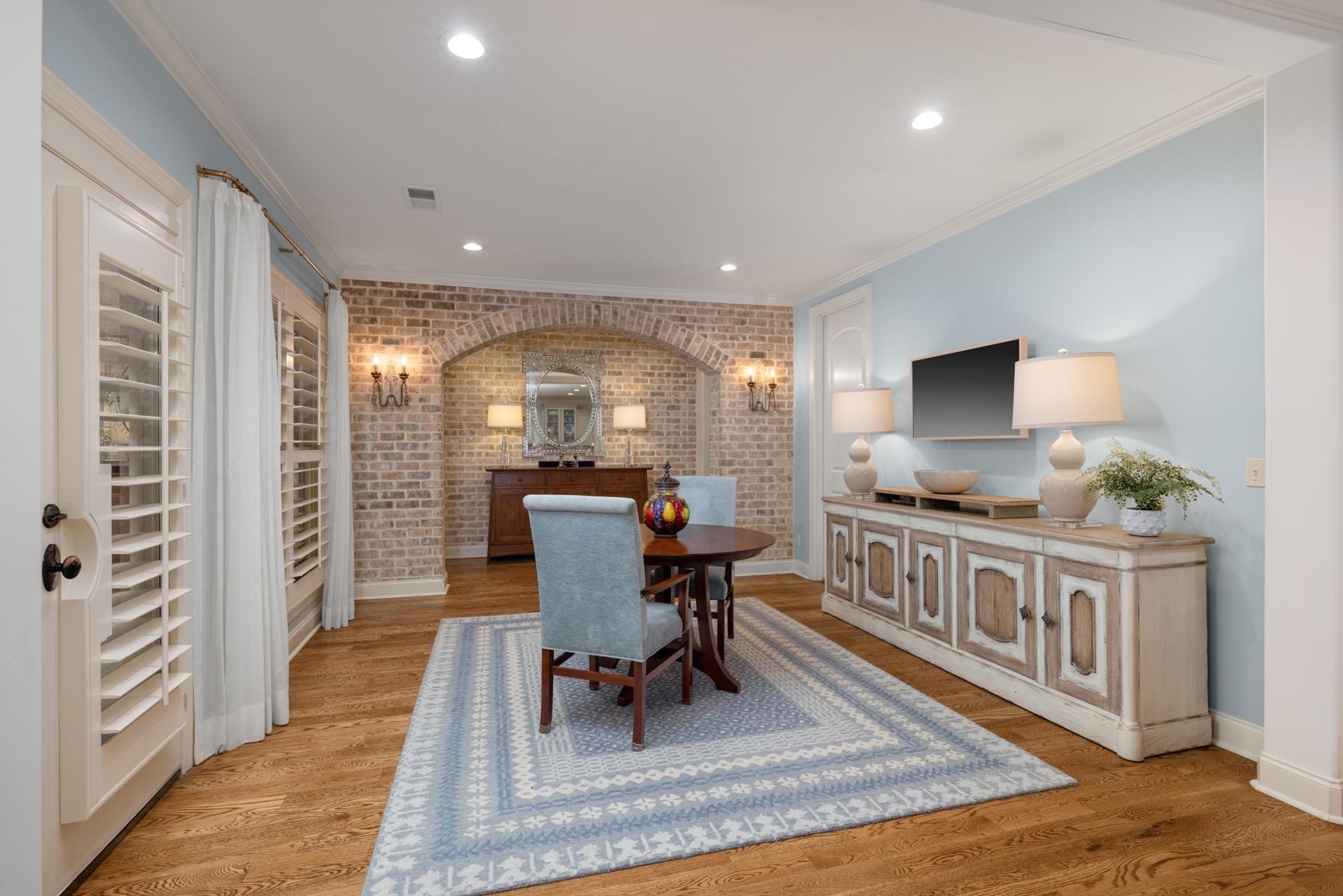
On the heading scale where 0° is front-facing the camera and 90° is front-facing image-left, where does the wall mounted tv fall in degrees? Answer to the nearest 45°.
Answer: approximately 45°

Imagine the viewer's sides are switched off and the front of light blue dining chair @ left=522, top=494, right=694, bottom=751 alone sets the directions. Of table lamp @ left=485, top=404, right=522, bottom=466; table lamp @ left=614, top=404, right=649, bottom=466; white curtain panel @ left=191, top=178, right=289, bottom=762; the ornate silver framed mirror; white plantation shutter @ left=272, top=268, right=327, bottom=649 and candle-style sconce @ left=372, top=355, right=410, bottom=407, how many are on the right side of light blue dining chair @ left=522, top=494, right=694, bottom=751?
0

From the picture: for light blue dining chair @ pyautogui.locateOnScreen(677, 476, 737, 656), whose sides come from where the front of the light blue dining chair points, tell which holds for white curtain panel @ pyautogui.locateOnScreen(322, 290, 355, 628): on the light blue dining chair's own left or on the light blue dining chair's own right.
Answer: on the light blue dining chair's own right

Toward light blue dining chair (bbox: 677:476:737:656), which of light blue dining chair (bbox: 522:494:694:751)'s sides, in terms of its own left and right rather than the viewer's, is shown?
front

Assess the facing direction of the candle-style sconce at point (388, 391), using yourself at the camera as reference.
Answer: facing the viewer

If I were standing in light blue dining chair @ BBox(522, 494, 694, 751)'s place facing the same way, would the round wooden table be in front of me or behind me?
in front

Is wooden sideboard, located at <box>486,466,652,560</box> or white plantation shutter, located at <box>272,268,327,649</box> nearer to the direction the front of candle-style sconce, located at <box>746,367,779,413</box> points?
the white plantation shutter

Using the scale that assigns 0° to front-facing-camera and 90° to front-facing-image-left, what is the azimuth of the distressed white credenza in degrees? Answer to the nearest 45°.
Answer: approximately 45°

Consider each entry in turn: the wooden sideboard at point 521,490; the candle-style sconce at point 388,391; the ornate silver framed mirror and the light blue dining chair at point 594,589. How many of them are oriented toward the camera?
3

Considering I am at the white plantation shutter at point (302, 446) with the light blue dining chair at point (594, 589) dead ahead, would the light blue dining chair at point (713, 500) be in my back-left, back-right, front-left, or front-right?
front-left

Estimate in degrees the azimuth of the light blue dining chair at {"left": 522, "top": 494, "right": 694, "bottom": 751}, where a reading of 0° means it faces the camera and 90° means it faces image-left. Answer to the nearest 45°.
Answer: approximately 225°

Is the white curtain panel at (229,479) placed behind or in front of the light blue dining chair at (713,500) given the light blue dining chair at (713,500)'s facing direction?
in front

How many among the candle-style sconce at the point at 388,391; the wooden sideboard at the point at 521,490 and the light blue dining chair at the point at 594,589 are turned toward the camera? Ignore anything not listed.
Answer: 2

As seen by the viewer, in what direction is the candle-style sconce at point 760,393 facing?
toward the camera

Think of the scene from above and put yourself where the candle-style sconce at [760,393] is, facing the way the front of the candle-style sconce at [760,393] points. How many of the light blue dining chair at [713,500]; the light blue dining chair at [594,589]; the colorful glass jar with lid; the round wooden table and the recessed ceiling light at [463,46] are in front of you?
5

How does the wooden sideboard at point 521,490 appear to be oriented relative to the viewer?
toward the camera

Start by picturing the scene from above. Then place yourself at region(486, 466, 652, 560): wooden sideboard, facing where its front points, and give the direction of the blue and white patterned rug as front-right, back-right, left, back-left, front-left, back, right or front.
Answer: front

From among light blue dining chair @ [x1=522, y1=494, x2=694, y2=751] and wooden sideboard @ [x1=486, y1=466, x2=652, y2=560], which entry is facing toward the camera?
the wooden sideboard

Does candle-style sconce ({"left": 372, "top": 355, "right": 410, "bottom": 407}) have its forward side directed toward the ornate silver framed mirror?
no

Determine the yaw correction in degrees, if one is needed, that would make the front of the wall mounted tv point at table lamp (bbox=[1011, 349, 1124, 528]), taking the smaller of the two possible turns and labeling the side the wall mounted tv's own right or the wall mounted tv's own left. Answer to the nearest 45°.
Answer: approximately 90° to the wall mounted tv's own left

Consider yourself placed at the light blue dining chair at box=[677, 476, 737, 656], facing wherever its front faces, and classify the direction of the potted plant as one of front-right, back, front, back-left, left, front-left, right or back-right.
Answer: left

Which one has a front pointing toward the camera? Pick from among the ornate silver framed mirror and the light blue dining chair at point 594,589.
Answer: the ornate silver framed mirror
